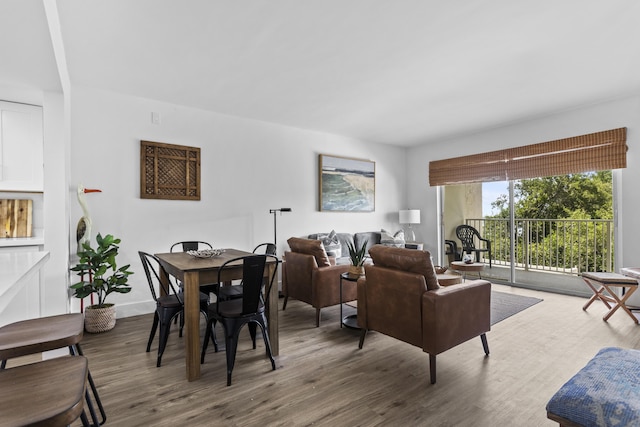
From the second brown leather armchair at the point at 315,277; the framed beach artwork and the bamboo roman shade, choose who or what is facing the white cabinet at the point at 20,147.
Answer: the bamboo roman shade

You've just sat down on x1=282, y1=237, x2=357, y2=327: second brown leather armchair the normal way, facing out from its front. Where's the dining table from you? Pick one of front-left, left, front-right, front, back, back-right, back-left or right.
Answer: back

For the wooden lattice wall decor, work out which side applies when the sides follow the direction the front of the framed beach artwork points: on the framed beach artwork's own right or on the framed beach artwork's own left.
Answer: on the framed beach artwork's own right

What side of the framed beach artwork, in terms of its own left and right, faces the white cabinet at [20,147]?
right

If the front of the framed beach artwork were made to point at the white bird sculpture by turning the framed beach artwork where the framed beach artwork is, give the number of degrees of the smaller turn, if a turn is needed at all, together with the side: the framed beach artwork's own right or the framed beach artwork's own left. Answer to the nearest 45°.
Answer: approximately 90° to the framed beach artwork's own right

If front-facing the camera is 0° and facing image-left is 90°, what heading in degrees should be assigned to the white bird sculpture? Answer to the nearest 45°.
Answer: approximately 270°

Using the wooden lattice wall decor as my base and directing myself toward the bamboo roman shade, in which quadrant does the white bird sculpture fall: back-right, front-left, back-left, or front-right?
back-right

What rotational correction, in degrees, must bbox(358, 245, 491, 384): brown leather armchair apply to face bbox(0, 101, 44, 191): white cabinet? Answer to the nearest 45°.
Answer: approximately 135° to its left

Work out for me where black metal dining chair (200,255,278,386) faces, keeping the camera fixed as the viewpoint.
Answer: facing away from the viewer and to the left of the viewer

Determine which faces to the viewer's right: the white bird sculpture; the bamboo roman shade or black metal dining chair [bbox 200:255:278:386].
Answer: the white bird sculpture

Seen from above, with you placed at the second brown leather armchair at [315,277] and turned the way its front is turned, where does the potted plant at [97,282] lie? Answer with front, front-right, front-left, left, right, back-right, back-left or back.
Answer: back-left

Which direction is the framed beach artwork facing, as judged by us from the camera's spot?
facing the viewer and to the right of the viewer

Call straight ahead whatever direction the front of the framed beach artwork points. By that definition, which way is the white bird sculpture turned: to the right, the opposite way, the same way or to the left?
to the left

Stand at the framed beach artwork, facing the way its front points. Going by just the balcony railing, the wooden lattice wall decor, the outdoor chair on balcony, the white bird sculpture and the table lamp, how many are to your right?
2
